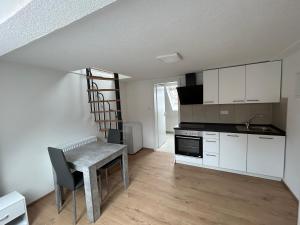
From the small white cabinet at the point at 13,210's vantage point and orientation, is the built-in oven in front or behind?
in front

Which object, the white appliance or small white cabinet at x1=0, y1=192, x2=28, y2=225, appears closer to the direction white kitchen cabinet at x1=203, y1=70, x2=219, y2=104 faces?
the small white cabinet

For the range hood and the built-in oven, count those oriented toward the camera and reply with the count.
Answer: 2

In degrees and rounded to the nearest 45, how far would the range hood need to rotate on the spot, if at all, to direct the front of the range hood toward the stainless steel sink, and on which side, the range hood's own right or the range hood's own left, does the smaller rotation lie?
approximately 90° to the range hood's own left

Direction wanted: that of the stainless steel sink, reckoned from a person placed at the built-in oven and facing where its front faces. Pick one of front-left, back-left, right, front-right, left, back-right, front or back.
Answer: left

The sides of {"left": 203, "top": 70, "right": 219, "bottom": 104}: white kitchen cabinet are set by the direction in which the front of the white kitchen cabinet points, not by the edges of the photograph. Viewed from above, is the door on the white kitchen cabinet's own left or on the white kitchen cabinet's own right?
on the white kitchen cabinet's own right

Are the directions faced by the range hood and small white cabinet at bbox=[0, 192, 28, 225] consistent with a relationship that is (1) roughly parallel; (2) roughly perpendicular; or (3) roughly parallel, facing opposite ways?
roughly perpendicular

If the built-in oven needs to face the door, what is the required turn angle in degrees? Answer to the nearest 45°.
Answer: approximately 135° to its right

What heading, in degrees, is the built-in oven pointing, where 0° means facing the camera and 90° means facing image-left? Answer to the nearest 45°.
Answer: approximately 0°

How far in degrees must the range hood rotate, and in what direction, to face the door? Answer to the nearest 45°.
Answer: approximately 135° to its right

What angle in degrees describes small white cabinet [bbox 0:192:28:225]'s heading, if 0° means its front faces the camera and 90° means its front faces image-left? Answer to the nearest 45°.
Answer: approximately 315°

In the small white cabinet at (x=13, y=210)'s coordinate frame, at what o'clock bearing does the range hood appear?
The range hood is roughly at 11 o'clock from the small white cabinet.
